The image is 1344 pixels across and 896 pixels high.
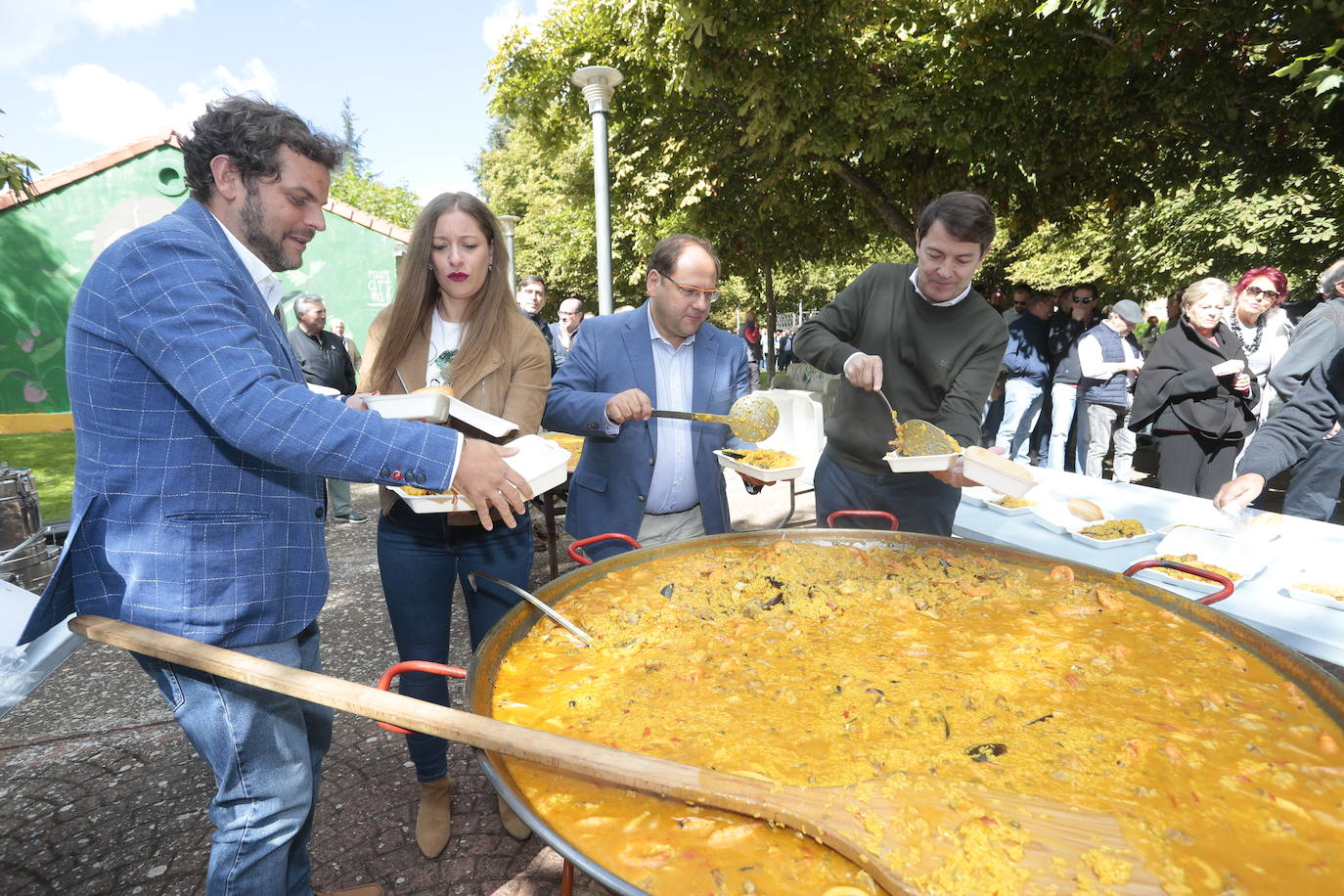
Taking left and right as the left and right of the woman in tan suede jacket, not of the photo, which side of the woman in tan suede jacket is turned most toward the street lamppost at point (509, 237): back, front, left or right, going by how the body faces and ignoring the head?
back

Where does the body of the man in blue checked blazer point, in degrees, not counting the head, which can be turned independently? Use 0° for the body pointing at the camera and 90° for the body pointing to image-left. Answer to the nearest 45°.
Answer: approximately 270°

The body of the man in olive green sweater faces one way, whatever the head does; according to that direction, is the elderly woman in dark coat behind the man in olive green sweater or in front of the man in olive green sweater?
behind

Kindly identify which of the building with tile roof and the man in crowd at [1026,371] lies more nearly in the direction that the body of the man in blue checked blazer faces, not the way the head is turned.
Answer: the man in crowd

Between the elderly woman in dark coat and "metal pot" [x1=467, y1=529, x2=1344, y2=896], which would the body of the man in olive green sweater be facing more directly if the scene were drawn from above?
the metal pot

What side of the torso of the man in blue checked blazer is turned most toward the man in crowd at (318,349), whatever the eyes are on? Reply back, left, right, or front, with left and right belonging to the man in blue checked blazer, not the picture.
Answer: left

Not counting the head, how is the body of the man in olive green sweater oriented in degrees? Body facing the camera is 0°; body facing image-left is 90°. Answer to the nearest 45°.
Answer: approximately 0°

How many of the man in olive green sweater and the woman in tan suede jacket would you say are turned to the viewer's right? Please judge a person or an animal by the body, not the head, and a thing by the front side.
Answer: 0

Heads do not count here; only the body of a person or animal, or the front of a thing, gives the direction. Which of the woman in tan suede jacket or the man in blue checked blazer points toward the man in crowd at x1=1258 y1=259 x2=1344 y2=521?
the man in blue checked blazer

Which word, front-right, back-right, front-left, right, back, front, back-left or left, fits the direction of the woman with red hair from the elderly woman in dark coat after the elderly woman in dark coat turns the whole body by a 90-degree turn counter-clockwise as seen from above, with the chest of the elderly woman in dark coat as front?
front-left

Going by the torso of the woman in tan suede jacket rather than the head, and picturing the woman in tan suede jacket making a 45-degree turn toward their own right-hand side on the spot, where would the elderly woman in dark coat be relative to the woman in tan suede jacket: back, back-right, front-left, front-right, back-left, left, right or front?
back-left

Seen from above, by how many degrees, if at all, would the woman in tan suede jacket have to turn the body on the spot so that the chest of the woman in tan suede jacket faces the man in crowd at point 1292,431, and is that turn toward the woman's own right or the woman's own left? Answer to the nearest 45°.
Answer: approximately 90° to the woman's own left

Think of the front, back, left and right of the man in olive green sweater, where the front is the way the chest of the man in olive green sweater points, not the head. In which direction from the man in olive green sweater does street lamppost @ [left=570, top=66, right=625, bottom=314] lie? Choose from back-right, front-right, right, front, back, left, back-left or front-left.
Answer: back-right
